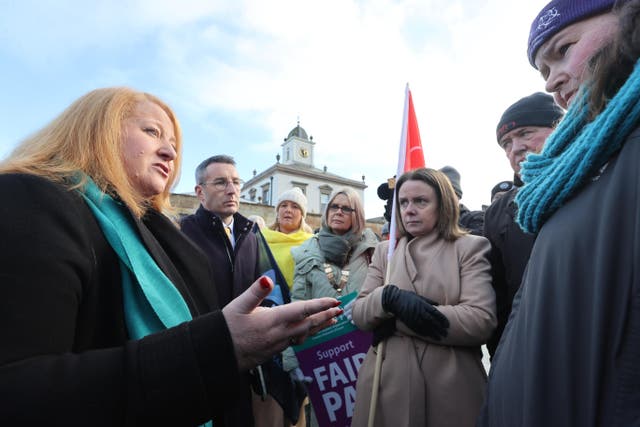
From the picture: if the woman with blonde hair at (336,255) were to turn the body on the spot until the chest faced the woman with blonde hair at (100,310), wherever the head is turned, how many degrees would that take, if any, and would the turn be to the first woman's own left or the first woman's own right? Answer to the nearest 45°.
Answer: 0° — they already face them

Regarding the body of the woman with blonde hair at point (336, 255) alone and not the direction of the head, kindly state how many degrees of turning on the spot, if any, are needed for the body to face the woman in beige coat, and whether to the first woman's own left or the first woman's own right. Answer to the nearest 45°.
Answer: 0° — they already face them

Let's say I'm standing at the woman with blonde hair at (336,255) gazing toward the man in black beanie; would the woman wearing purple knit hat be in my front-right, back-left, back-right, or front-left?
front-right

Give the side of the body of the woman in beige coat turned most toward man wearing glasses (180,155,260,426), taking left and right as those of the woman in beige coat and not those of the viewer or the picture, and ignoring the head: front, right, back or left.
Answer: right

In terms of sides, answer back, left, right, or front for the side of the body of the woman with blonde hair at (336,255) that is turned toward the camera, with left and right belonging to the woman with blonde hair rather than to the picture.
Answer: front

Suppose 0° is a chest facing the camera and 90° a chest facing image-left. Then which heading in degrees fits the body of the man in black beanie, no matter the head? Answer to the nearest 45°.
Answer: approximately 45°

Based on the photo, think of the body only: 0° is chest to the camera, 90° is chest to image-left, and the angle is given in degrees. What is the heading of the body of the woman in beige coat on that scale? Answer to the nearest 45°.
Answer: approximately 45°

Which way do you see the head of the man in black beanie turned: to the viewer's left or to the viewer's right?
to the viewer's left

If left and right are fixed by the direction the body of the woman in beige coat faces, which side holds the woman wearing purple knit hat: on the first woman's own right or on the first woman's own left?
on the first woman's own left

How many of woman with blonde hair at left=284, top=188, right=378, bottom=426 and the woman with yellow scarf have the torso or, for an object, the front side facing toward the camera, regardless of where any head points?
2

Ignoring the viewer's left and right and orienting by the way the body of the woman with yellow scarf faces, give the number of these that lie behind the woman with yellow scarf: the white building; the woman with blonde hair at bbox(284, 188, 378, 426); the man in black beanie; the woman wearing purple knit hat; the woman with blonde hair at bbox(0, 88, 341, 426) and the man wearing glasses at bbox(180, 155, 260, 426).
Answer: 1

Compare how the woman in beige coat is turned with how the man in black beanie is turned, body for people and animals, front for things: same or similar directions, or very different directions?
same or similar directions

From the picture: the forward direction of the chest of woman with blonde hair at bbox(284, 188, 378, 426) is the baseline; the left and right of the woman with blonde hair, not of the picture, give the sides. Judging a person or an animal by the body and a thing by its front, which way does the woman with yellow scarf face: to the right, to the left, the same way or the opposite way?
the same way

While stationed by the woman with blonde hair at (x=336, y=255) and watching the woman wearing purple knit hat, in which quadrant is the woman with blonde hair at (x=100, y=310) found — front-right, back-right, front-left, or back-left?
front-right

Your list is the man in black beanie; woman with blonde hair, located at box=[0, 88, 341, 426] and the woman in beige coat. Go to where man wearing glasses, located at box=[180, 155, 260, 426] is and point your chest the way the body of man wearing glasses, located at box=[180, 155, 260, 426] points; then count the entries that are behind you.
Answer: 0

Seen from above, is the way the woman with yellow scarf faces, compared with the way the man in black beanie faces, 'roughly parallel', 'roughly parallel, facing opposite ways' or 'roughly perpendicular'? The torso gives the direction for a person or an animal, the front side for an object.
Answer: roughly perpendicular

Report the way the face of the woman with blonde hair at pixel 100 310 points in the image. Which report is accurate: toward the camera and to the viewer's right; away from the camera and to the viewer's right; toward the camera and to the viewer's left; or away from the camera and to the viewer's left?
toward the camera and to the viewer's right

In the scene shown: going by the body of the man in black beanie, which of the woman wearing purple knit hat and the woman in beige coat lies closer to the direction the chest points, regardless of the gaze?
the woman in beige coat
